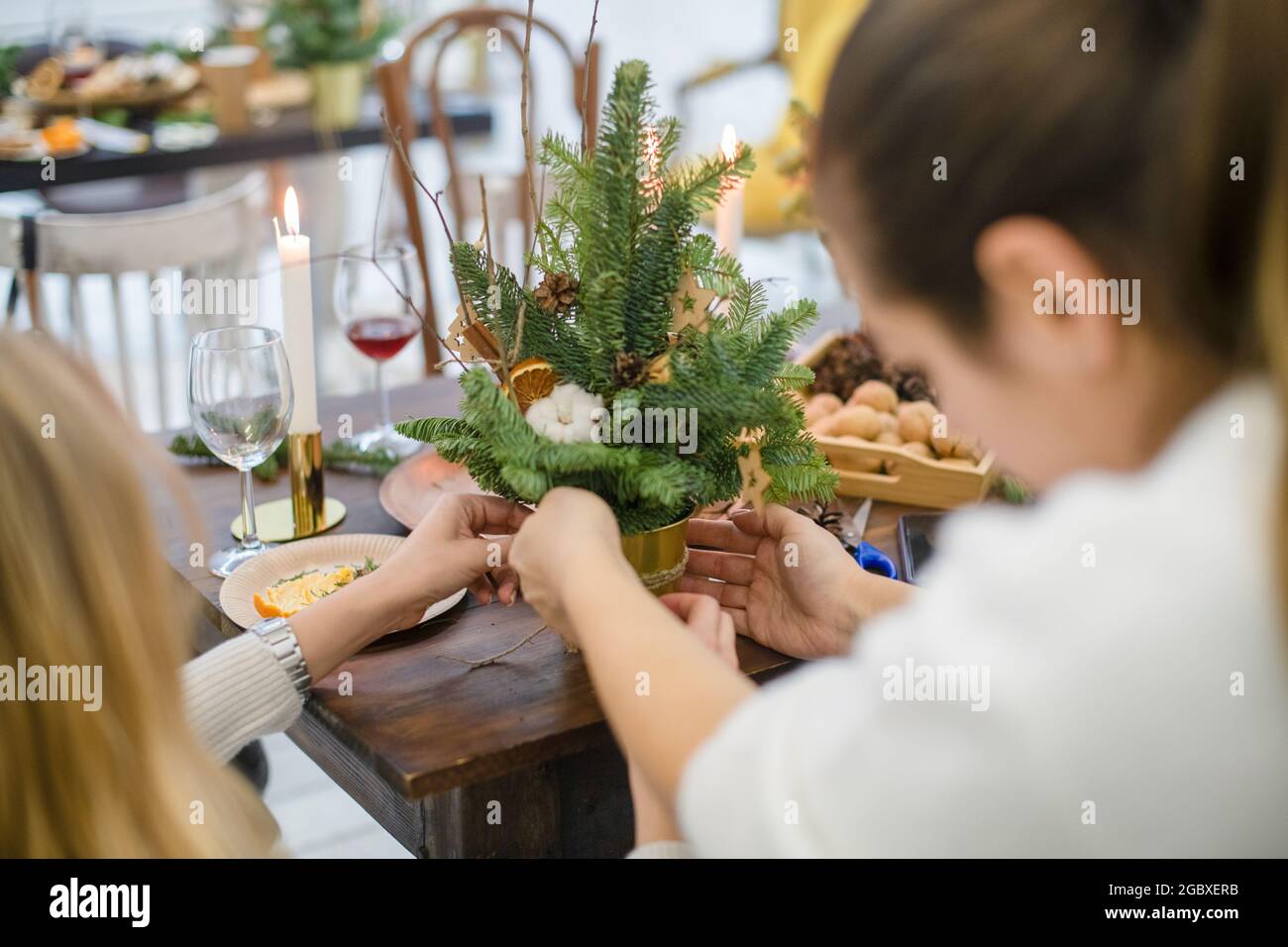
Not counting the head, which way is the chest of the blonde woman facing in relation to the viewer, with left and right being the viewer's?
facing away from the viewer and to the right of the viewer

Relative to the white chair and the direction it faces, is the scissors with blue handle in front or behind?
behind

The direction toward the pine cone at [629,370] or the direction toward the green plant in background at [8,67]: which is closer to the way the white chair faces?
the green plant in background

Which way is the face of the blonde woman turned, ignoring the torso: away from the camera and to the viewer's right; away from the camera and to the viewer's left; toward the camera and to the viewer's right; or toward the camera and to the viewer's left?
away from the camera and to the viewer's right

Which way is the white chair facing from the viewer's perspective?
away from the camera

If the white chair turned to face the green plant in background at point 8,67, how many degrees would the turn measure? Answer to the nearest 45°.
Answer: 0° — it already faces it

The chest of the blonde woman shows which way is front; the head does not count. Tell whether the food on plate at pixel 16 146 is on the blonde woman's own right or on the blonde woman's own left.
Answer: on the blonde woman's own left

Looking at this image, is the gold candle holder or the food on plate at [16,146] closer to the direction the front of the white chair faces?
the food on plate

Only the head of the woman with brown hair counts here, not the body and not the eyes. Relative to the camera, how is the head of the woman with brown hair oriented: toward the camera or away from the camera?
away from the camera

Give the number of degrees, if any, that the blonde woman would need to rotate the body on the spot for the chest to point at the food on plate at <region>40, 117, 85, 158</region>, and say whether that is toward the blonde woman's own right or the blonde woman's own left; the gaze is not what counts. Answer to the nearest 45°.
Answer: approximately 45° to the blonde woman's own left
